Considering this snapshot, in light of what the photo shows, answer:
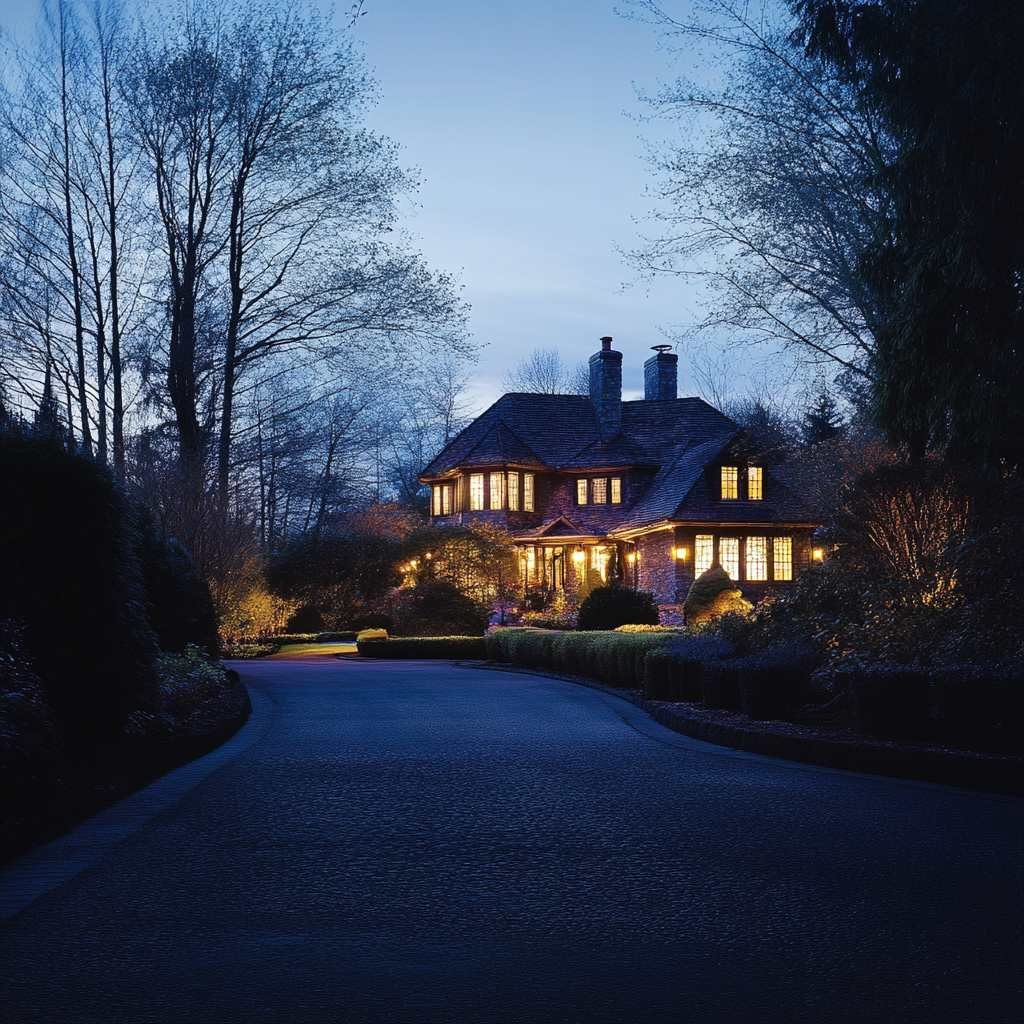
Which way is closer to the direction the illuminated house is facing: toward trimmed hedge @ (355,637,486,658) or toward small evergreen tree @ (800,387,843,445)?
the trimmed hedge

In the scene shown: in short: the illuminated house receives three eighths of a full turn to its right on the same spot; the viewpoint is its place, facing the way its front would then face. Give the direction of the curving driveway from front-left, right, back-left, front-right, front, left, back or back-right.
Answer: back-left

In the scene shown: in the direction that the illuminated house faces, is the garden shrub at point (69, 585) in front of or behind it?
in front

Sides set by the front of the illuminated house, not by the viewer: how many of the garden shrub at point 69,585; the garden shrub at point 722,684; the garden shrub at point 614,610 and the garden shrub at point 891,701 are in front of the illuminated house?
4

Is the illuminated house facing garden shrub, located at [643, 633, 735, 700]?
yes

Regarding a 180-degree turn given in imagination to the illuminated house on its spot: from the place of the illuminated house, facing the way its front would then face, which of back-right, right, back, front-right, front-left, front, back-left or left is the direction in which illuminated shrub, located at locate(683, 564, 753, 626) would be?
back

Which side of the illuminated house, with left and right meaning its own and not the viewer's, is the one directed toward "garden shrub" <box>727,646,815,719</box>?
front

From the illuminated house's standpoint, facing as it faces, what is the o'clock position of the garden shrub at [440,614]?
The garden shrub is roughly at 1 o'clock from the illuminated house.

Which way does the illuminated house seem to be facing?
toward the camera

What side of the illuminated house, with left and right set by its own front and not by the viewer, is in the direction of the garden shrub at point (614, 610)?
front

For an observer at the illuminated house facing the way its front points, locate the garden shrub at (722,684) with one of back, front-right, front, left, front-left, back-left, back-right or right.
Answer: front

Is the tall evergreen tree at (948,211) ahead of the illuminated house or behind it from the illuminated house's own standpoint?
ahead

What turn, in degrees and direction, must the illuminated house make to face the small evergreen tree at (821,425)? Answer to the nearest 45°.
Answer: approximately 135° to its left
